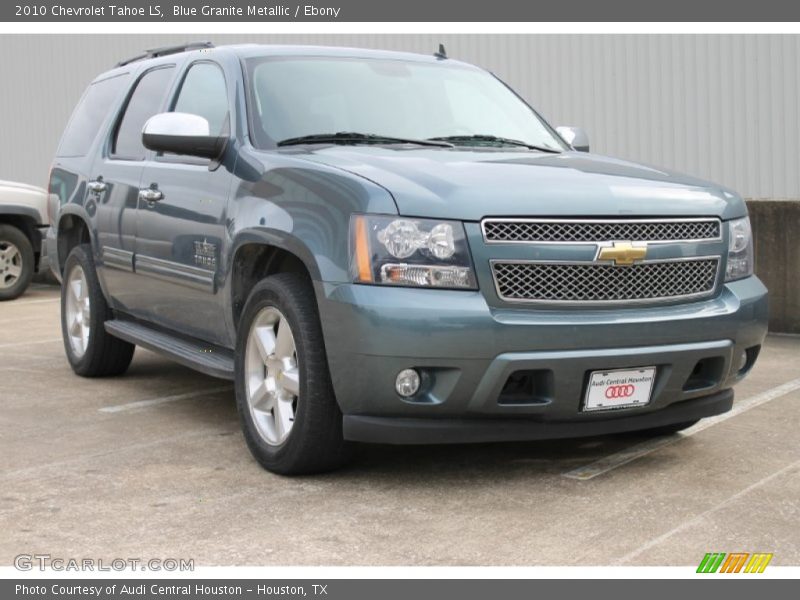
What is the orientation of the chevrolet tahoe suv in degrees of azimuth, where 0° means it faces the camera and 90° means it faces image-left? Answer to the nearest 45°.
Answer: approximately 315°

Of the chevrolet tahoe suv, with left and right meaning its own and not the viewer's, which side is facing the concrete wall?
left
